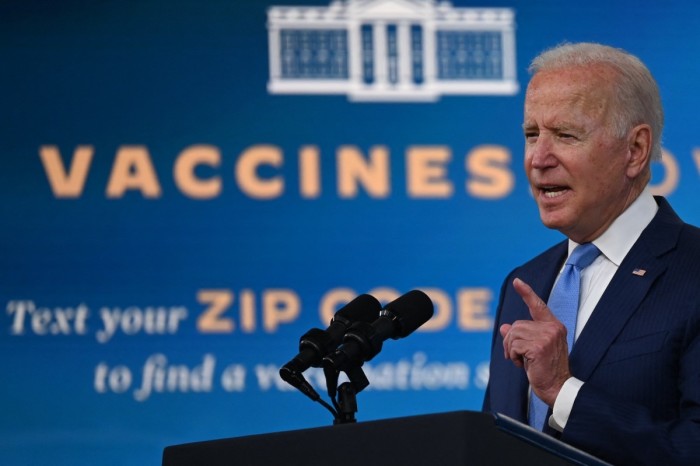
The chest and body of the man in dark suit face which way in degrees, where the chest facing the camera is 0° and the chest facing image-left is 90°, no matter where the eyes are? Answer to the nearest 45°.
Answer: approximately 45°

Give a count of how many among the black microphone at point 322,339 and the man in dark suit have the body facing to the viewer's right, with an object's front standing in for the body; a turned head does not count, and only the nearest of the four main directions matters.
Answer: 1

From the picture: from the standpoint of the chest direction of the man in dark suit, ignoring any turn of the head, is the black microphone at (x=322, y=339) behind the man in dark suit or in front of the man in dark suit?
in front

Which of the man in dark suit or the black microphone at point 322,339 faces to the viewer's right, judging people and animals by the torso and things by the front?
the black microphone

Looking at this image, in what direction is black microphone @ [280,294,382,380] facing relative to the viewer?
to the viewer's right

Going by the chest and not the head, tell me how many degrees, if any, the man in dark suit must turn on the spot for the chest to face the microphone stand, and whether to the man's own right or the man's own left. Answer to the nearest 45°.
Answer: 0° — they already face it

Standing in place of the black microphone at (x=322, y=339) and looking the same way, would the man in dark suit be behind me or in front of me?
in front
